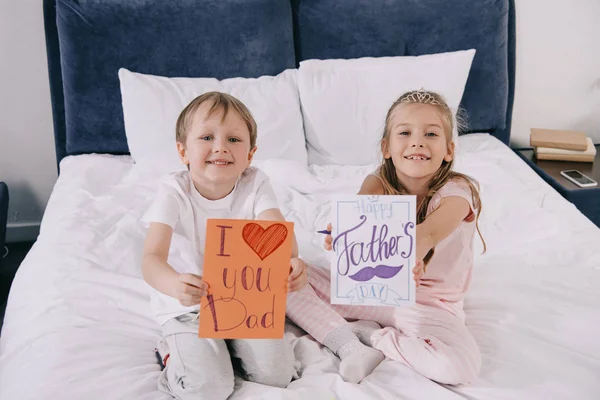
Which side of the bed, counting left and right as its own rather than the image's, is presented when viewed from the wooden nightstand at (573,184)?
left

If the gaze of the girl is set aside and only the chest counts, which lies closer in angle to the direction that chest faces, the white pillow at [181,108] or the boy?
the boy

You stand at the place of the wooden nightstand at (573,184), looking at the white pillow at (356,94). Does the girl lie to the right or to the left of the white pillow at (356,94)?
left

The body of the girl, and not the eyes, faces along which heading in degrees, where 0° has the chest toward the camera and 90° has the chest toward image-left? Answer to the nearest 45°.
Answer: approximately 45°

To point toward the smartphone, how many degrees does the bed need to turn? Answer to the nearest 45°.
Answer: approximately 90° to its left

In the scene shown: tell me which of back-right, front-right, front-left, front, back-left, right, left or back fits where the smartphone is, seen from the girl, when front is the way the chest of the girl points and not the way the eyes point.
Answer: back

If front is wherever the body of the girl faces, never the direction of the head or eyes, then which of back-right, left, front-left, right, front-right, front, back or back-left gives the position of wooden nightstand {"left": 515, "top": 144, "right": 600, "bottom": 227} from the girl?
back

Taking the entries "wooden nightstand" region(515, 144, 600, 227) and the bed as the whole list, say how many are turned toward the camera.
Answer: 2

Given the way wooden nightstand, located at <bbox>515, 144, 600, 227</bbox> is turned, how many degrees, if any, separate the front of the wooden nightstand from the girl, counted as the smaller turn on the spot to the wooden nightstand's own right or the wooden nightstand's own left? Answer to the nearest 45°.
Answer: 0° — it already faces them

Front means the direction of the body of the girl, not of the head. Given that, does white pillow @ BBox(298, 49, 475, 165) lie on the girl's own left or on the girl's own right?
on the girl's own right

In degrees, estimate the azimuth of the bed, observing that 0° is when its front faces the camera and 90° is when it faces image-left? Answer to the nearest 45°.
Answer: approximately 0°
